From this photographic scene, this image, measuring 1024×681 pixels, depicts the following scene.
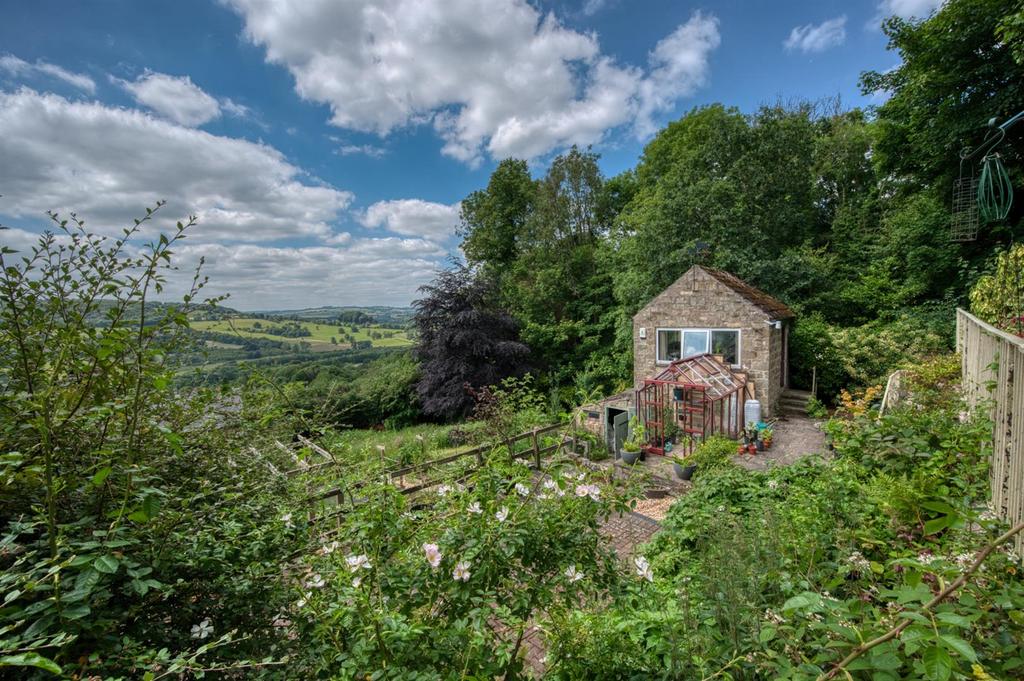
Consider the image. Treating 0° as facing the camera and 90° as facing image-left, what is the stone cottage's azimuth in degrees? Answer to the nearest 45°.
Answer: approximately 0°

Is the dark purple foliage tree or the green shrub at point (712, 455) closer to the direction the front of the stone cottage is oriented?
the green shrub

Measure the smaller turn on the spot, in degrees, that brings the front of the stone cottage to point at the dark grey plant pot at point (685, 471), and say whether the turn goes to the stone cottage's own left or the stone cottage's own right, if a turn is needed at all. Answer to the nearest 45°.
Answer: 0° — it already faces it

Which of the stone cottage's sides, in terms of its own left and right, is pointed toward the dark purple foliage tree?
right

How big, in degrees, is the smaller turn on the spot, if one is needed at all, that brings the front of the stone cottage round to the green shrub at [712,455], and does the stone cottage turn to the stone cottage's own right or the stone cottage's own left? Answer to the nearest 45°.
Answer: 0° — it already faces it
